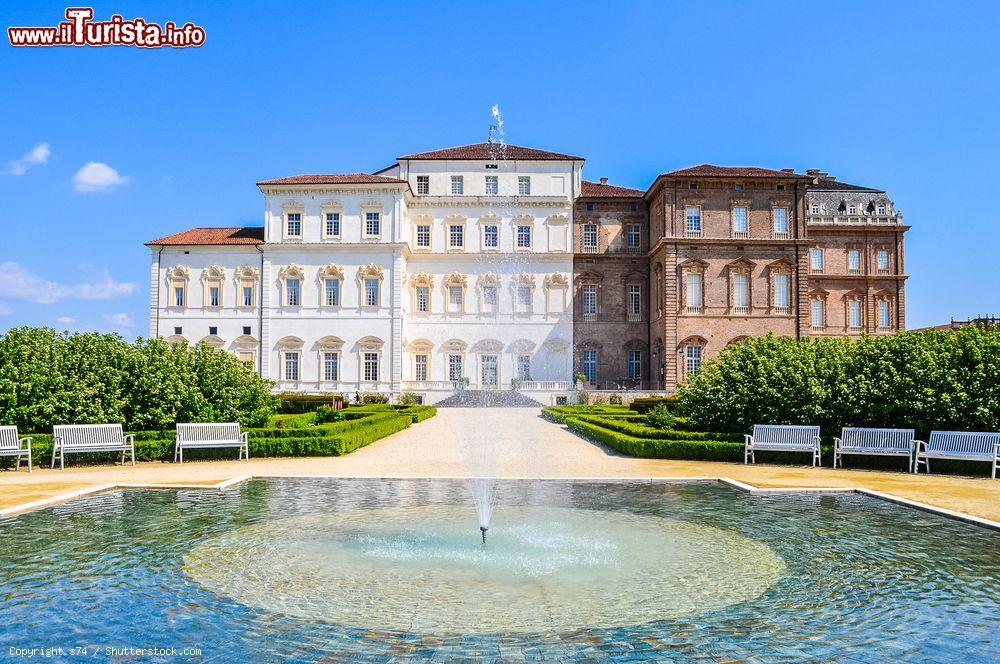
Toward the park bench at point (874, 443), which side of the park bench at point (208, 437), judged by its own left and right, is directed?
left

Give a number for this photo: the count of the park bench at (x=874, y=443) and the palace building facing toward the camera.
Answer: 2

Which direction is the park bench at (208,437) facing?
toward the camera

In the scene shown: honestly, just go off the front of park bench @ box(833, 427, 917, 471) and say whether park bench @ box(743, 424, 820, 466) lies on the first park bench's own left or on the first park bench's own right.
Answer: on the first park bench's own right

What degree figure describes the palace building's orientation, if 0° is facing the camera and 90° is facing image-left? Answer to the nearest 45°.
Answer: approximately 0°

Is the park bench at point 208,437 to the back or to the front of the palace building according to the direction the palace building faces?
to the front

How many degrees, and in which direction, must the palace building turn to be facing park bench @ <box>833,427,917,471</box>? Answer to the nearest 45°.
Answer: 0° — it already faces it
